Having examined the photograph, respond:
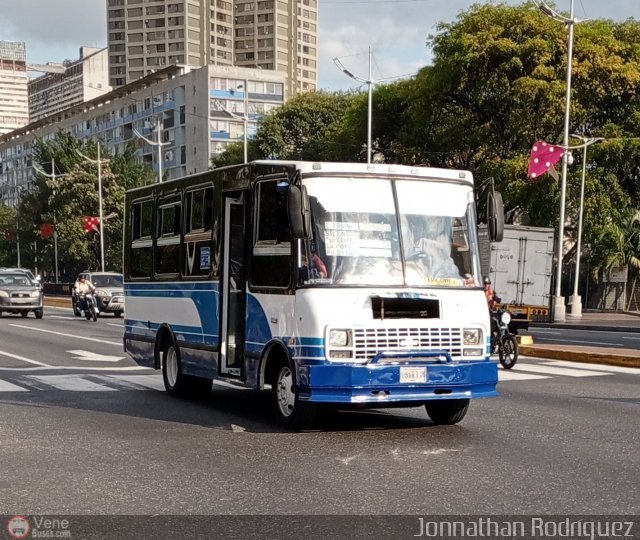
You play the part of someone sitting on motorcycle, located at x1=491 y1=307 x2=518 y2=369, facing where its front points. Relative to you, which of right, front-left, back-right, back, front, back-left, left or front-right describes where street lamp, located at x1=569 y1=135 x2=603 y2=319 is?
back-left

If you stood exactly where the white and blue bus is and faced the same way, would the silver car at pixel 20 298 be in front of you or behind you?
behind

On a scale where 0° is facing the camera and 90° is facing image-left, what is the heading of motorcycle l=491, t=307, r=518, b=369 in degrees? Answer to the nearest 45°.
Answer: approximately 315°

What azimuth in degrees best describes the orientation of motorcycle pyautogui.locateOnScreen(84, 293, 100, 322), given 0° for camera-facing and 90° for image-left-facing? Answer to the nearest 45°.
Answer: approximately 315°

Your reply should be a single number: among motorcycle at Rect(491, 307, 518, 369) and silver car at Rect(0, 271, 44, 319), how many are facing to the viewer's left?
0

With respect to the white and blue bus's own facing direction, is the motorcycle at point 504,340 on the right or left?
on its left
